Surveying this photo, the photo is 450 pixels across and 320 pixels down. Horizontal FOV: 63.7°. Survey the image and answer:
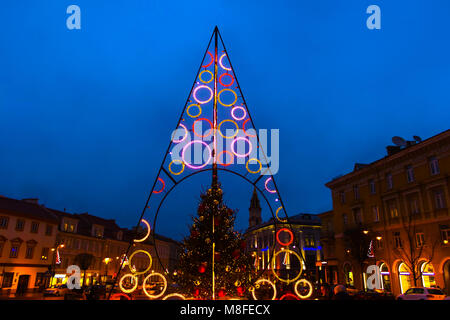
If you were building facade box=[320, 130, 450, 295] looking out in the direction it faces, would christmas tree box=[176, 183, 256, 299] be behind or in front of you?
in front

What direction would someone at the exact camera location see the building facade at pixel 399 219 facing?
facing the viewer and to the left of the viewer
